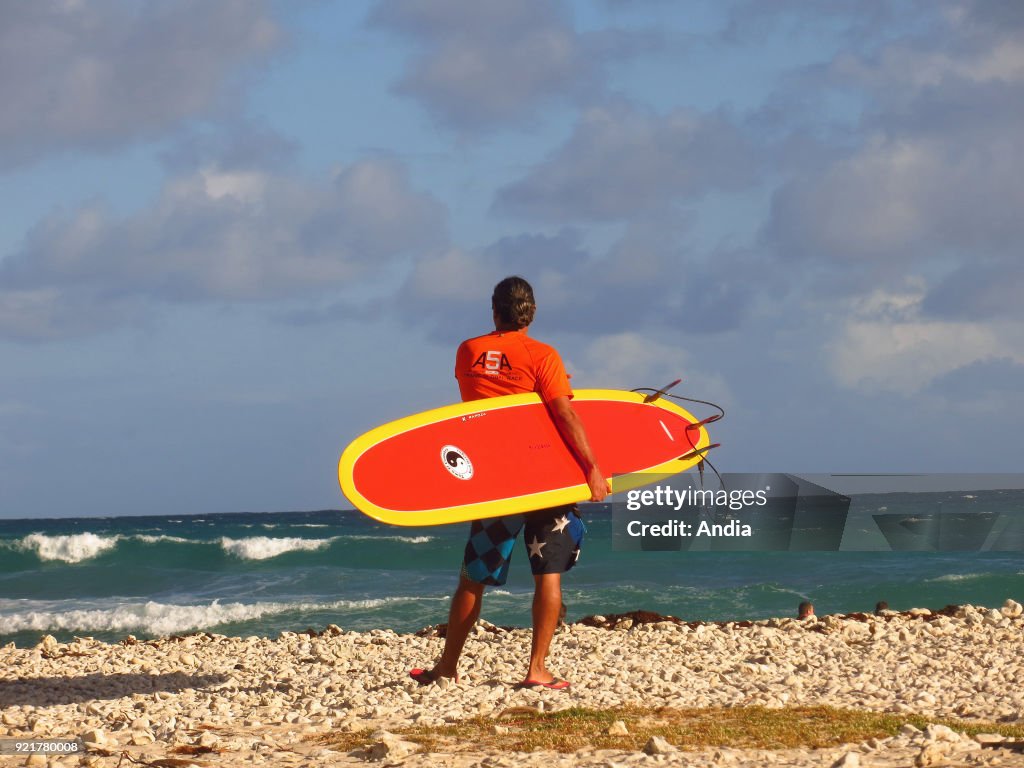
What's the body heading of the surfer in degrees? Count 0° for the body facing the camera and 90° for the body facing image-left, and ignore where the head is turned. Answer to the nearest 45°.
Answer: approximately 180°

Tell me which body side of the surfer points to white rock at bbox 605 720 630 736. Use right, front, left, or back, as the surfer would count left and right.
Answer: back

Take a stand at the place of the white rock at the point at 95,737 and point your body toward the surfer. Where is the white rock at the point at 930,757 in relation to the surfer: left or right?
right

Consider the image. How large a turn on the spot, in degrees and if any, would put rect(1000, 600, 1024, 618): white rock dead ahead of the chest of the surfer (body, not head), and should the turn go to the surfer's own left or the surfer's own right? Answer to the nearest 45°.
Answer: approximately 45° to the surfer's own right

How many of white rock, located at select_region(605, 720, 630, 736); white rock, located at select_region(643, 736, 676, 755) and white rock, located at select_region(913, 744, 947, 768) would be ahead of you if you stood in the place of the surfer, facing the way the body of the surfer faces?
0

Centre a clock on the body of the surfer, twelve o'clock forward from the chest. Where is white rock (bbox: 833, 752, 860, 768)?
The white rock is roughly at 5 o'clock from the surfer.

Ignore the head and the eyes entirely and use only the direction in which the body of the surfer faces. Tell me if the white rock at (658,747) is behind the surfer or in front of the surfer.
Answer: behind

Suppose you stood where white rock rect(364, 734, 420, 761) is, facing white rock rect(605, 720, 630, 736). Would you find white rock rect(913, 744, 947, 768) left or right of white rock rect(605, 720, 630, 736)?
right

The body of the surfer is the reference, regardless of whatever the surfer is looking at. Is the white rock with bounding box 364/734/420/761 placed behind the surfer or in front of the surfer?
behind

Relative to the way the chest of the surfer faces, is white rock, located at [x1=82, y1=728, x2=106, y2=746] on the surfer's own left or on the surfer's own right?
on the surfer's own left
